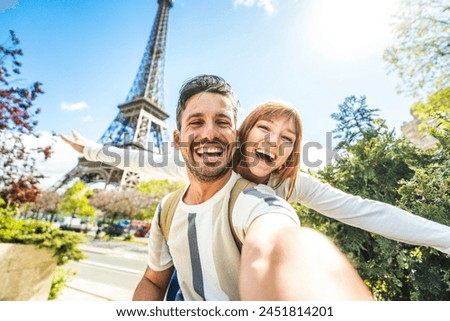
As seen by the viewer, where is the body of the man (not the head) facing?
toward the camera

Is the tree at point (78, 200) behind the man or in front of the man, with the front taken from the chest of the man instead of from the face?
behind

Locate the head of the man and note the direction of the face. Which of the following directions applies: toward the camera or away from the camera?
toward the camera

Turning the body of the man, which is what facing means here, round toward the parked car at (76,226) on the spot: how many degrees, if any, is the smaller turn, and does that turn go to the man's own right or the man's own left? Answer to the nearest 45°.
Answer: approximately 135° to the man's own right

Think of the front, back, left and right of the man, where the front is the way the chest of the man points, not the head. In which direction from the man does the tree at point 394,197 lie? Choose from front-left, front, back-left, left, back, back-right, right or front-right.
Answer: back-left
